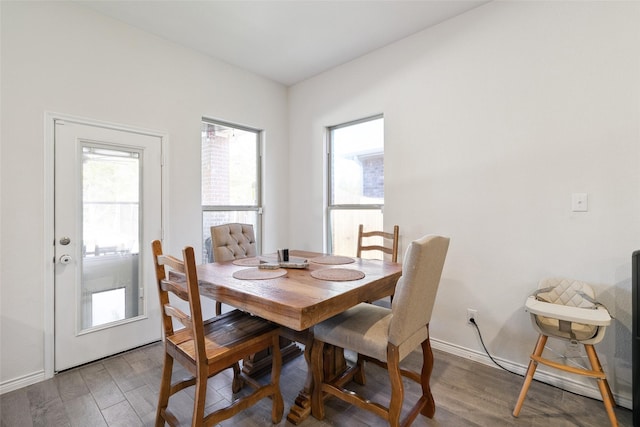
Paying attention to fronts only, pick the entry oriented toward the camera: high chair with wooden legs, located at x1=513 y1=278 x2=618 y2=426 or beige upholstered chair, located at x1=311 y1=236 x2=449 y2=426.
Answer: the high chair with wooden legs

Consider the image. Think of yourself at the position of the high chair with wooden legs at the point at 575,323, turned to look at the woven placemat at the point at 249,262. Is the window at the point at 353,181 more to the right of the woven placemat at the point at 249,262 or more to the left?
right

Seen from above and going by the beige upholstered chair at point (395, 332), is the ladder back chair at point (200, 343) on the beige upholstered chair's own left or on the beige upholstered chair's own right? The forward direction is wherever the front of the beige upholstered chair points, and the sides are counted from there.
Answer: on the beige upholstered chair's own left

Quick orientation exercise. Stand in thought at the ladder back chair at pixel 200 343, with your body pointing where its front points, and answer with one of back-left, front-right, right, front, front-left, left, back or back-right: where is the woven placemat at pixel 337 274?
front-right

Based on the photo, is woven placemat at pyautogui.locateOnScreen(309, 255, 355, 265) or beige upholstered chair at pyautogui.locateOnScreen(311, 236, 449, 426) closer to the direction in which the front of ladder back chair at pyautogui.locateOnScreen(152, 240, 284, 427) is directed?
the woven placemat

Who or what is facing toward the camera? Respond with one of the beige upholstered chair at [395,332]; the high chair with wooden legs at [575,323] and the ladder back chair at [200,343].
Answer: the high chair with wooden legs

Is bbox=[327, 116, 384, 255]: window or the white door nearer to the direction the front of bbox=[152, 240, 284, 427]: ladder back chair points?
the window

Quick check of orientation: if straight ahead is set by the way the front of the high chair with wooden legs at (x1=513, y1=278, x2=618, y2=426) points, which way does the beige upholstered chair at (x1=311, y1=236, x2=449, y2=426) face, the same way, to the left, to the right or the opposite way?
to the right

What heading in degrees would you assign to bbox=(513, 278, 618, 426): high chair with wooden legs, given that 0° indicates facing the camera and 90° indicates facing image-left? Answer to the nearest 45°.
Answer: approximately 0°

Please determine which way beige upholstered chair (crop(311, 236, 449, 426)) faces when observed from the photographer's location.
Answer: facing away from the viewer and to the left of the viewer

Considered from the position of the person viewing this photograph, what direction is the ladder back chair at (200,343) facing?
facing away from the viewer and to the right of the viewer

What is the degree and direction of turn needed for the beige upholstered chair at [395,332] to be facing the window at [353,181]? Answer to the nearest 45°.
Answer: approximately 45° to its right

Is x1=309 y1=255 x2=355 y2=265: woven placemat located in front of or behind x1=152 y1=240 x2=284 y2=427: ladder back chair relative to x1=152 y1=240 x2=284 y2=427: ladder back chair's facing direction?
in front

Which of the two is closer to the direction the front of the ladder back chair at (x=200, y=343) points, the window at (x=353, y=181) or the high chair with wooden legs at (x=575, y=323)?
the window

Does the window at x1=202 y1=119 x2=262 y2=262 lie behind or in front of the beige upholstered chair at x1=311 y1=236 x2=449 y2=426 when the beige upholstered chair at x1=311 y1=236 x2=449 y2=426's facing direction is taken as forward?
in front
